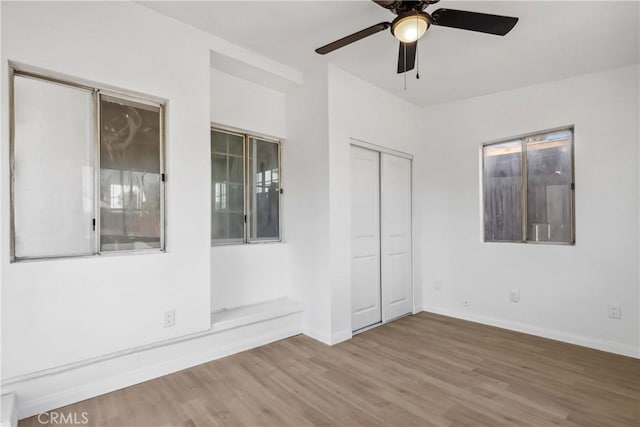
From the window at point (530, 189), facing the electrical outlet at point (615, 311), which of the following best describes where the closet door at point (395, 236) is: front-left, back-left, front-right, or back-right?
back-right

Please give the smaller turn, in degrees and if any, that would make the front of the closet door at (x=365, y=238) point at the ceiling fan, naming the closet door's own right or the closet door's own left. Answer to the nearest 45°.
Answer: approximately 45° to the closet door's own right

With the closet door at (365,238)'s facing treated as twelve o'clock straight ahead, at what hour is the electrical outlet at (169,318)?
The electrical outlet is roughly at 3 o'clock from the closet door.

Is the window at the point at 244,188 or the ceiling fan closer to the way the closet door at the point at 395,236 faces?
the ceiling fan

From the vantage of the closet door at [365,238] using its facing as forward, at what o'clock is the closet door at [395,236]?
the closet door at [395,236] is roughly at 9 o'clock from the closet door at [365,238].

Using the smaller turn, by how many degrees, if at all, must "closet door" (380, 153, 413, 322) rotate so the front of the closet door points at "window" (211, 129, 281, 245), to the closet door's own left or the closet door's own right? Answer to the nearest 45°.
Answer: approximately 90° to the closet door's own right

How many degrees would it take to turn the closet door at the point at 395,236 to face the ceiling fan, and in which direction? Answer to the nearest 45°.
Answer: approximately 45° to its right

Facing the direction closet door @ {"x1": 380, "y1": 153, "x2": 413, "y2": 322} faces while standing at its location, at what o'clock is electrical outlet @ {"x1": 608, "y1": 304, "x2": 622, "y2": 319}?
The electrical outlet is roughly at 11 o'clock from the closet door.

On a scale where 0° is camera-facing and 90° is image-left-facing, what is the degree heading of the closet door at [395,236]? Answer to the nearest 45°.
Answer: approximately 315°

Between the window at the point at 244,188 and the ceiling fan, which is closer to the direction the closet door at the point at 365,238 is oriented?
the ceiling fan
